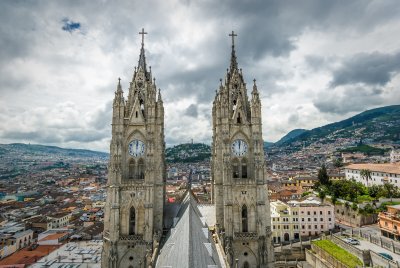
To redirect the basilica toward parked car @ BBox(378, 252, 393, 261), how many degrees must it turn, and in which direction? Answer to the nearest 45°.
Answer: approximately 90° to its right

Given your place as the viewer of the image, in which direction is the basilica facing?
facing away from the viewer
